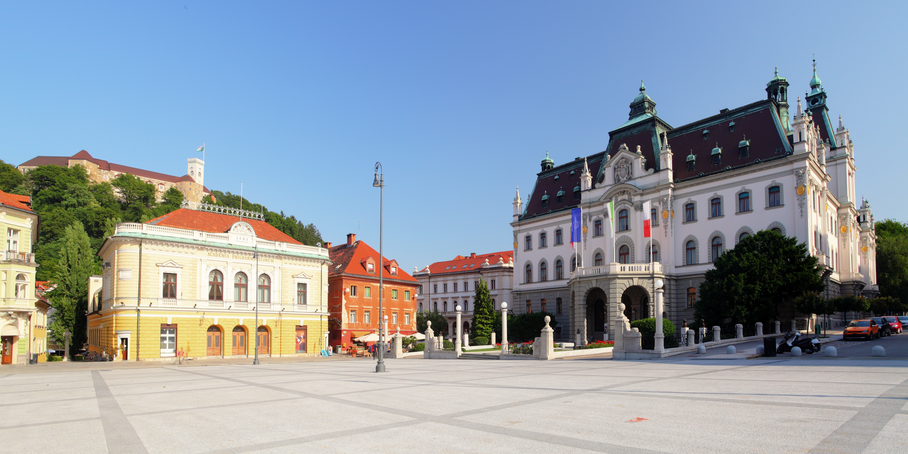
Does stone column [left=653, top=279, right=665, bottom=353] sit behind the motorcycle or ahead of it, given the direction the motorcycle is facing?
ahead

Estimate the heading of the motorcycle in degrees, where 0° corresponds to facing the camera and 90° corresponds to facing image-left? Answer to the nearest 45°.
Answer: approximately 90°

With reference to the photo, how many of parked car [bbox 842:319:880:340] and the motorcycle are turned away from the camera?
0

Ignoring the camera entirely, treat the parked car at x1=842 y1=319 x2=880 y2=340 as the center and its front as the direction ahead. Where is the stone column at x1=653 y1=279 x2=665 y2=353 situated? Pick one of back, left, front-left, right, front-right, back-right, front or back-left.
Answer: front

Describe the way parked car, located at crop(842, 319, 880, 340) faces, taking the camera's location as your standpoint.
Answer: facing the viewer and to the left of the viewer

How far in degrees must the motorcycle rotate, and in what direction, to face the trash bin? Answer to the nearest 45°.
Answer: approximately 45° to its left

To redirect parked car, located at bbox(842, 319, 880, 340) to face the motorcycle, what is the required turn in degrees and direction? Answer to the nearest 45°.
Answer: approximately 45° to its left

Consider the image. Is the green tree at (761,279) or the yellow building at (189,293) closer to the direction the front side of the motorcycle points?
the yellow building

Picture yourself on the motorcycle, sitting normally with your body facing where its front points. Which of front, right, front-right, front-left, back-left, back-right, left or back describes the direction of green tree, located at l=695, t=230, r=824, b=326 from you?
right

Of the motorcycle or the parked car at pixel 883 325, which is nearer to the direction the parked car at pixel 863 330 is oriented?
the motorcycle

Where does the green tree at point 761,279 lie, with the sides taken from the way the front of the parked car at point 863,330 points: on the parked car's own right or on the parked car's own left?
on the parked car's own right
